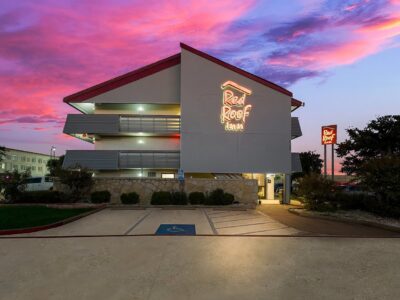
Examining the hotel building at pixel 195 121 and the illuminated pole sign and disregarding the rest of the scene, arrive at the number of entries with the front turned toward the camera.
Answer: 2

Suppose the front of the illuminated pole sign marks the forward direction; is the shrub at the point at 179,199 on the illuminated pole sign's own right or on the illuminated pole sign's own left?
on the illuminated pole sign's own right

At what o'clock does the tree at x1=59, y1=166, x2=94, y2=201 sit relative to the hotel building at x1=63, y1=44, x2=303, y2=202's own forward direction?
The tree is roughly at 2 o'clock from the hotel building.

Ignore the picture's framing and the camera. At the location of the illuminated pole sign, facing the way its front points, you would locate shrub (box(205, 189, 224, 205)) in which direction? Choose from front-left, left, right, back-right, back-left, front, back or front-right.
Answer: front-right

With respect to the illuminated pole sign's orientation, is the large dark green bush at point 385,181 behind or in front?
in front

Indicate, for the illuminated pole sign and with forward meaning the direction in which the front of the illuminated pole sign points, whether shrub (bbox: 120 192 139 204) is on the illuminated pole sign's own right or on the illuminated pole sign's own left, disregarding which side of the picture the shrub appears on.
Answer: on the illuminated pole sign's own right

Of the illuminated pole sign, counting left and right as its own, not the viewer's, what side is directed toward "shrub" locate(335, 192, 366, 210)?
front

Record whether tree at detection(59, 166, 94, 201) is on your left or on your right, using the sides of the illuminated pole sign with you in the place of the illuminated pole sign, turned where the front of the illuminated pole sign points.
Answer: on your right

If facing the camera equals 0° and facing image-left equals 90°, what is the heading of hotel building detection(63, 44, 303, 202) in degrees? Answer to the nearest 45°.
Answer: approximately 0°

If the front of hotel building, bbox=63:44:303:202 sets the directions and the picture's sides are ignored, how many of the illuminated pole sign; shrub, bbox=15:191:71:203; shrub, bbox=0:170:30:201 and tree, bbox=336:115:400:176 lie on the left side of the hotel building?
2

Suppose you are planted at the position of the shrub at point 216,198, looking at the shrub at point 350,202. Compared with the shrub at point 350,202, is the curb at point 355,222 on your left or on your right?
right

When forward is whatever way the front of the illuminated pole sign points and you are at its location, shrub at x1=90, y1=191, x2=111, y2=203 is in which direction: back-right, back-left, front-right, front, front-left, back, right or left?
front-right

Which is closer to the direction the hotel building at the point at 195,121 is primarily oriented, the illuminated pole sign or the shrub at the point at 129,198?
the shrub

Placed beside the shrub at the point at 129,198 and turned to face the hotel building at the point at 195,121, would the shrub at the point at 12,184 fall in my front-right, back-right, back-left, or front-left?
back-left
